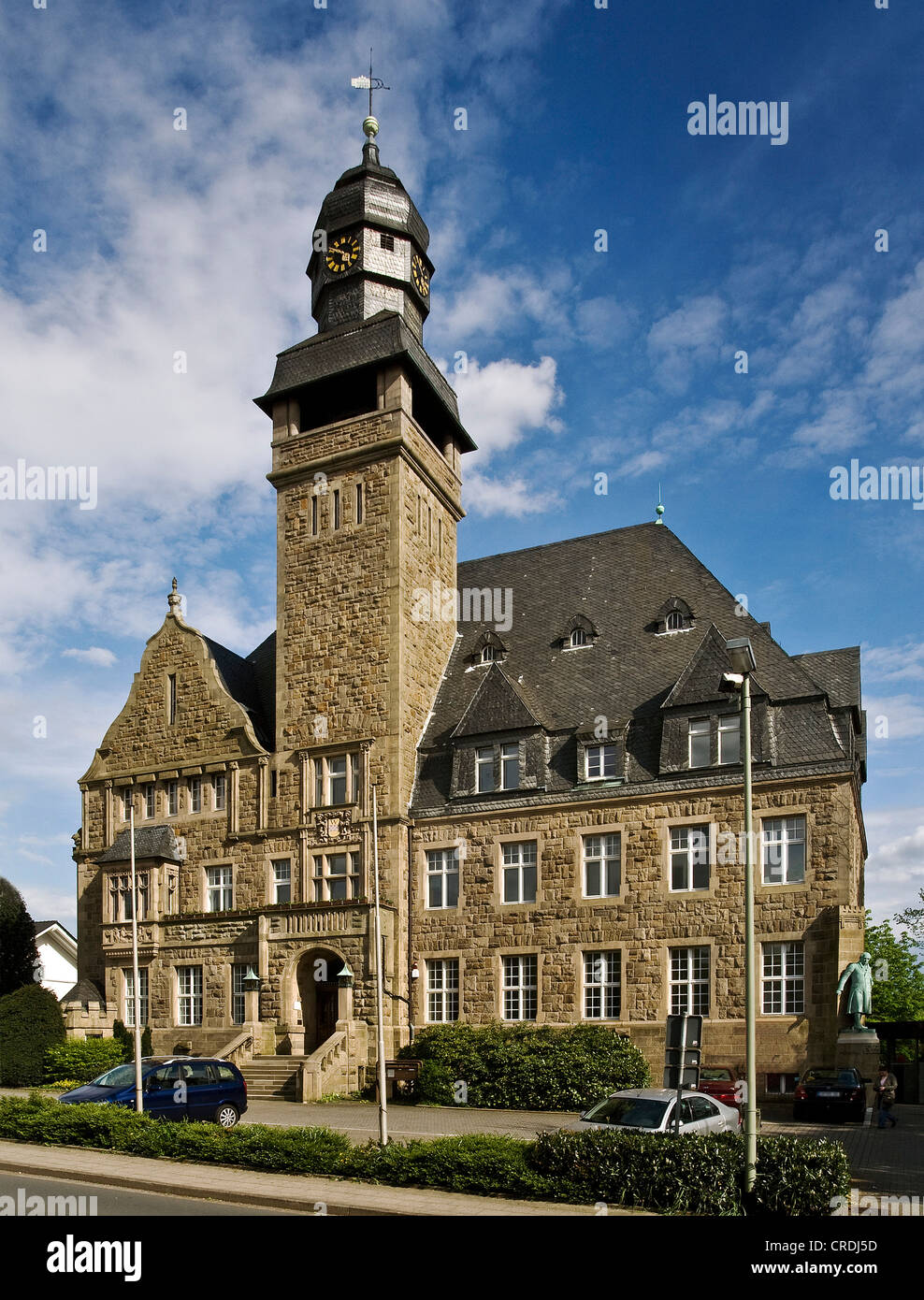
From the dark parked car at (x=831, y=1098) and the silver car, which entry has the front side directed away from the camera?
the dark parked car

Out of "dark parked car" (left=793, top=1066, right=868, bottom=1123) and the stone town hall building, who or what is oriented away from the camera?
the dark parked car

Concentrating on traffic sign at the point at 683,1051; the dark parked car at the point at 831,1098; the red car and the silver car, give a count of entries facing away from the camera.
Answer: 3

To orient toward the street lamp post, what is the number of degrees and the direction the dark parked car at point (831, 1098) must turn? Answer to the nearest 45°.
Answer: approximately 180°

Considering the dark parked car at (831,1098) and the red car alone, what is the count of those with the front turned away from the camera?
2

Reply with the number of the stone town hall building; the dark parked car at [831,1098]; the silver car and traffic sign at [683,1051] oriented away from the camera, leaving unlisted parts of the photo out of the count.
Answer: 2

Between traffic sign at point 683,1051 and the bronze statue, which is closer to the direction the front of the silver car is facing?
the traffic sign

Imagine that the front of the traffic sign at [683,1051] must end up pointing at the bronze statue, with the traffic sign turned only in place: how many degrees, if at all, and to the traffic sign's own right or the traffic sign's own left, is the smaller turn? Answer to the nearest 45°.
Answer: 0° — it already faces it

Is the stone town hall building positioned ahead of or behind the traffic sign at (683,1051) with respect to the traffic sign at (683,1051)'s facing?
ahead

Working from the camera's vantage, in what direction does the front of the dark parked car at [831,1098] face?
facing away from the viewer

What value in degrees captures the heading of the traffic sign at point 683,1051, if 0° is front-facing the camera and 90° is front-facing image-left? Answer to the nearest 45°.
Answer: approximately 180°

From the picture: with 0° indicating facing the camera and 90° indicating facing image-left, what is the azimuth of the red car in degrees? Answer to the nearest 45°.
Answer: approximately 180°
